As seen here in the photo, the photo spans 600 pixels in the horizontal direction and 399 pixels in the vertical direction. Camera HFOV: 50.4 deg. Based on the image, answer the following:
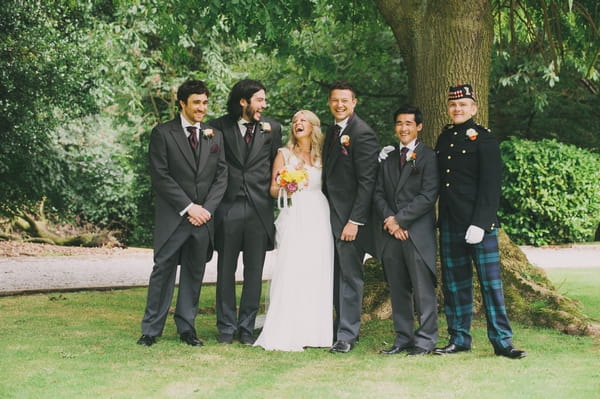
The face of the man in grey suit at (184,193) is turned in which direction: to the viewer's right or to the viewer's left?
to the viewer's right

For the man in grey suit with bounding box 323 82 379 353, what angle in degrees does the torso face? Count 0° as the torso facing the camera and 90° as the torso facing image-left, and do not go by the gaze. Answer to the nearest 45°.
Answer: approximately 45°

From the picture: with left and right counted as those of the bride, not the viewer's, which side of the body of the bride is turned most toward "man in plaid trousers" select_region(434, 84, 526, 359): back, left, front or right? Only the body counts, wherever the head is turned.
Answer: left

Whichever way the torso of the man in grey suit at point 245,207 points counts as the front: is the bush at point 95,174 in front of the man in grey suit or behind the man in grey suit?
behind

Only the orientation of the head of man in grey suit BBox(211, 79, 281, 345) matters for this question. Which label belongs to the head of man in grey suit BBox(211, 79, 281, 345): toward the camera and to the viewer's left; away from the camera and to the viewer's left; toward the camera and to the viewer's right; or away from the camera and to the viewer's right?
toward the camera and to the viewer's right

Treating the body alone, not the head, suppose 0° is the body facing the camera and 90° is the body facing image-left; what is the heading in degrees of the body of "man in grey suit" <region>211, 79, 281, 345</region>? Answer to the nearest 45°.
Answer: approximately 0°

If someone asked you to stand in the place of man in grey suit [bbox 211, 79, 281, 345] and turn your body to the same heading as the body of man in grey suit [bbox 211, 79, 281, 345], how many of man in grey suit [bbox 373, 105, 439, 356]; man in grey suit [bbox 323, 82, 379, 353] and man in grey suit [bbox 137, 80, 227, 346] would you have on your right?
1

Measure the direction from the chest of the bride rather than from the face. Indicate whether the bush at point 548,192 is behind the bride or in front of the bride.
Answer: behind

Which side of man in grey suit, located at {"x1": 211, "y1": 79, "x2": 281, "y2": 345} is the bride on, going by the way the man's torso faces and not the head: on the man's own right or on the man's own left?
on the man's own left
